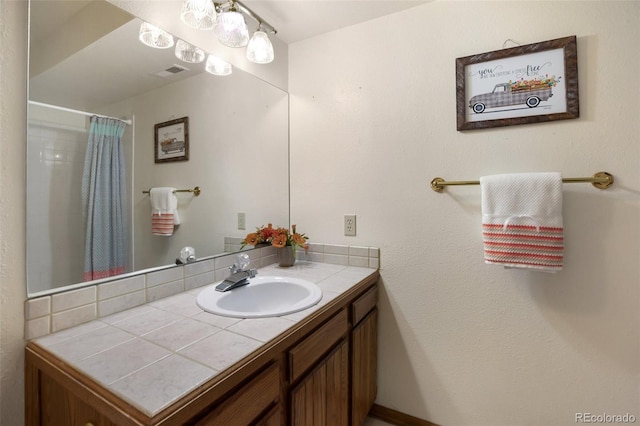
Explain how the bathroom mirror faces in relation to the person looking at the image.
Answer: facing the viewer and to the right of the viewer

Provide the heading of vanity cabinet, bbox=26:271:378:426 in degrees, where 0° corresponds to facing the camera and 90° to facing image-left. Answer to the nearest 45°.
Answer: approximately 315°

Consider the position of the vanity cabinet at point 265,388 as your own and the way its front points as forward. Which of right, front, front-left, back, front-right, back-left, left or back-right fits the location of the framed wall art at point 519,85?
front-left

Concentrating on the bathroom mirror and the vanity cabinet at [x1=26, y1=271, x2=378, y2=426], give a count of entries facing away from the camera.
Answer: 0

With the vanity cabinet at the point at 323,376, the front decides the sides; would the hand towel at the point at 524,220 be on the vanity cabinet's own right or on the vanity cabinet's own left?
on the vanity cabinet's own left
